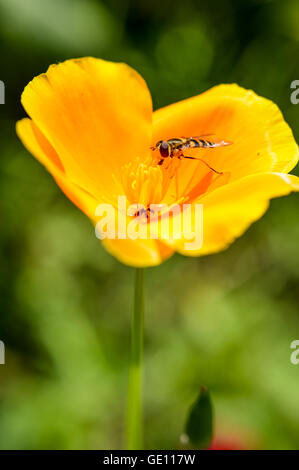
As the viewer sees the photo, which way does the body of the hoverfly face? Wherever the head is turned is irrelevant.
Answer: to the viewer's left
